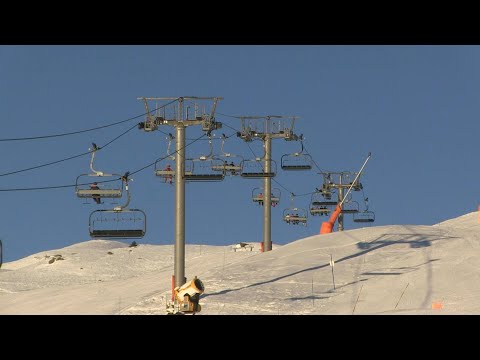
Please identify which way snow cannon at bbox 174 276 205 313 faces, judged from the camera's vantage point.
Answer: facing the viewer and to the right of the viewer
